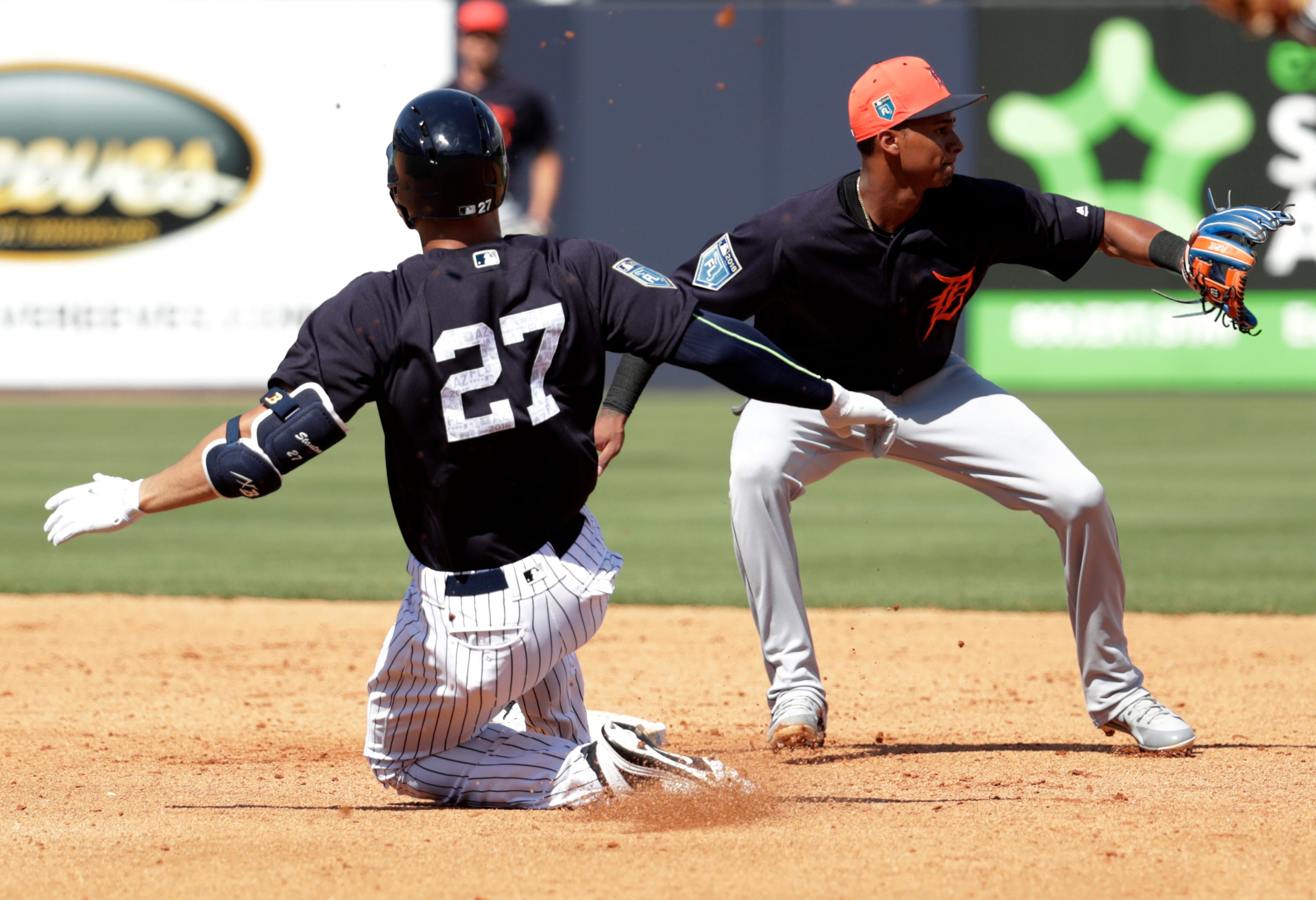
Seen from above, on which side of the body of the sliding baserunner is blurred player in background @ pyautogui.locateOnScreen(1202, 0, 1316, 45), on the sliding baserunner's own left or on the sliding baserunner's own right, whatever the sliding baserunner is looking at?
on the sliding baserunner's own right

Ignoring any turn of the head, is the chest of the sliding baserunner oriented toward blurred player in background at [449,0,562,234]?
yes

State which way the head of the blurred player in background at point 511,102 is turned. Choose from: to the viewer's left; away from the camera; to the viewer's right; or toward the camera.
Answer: toward the camera

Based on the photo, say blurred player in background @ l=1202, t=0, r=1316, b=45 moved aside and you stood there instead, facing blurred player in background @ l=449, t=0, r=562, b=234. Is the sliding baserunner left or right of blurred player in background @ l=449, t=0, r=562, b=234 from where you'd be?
left

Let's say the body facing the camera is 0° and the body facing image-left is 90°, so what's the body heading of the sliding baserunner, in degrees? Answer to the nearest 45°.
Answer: approximately 180°
